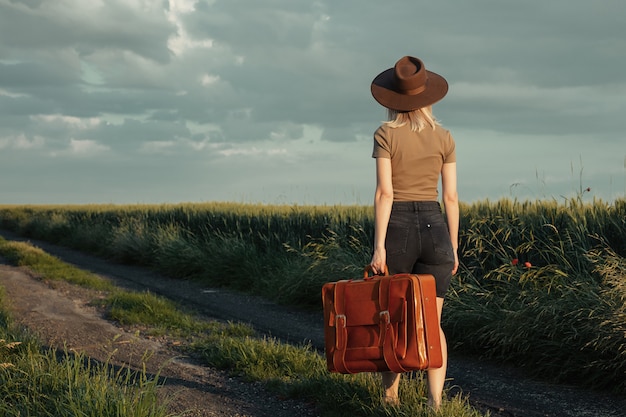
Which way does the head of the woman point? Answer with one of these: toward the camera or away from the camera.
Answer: away from the camera

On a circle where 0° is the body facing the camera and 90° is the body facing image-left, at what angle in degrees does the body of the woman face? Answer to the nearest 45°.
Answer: approximately 180°
